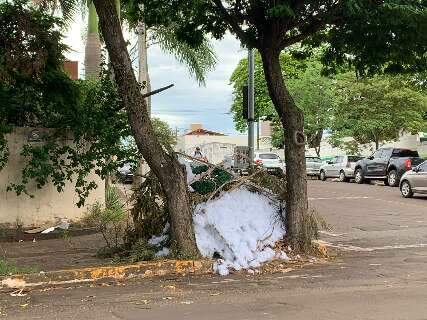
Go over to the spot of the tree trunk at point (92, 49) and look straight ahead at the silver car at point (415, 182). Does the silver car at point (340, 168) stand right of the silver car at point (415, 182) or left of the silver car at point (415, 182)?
left

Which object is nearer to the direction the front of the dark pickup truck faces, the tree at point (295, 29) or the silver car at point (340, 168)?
the silver car

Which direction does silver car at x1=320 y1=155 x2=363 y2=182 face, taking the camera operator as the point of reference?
facing away from the viewer and to the left of the viewer

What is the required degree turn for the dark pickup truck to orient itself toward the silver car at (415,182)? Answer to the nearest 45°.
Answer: approximately 135° to its left

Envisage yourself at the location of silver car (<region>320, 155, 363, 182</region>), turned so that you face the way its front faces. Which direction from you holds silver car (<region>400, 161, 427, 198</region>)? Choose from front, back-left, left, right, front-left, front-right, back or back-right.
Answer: back-left

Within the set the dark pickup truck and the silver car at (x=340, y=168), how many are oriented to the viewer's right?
0

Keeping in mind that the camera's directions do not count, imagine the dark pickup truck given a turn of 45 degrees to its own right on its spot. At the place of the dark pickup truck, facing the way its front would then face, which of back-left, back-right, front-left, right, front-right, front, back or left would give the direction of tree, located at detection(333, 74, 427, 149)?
front
